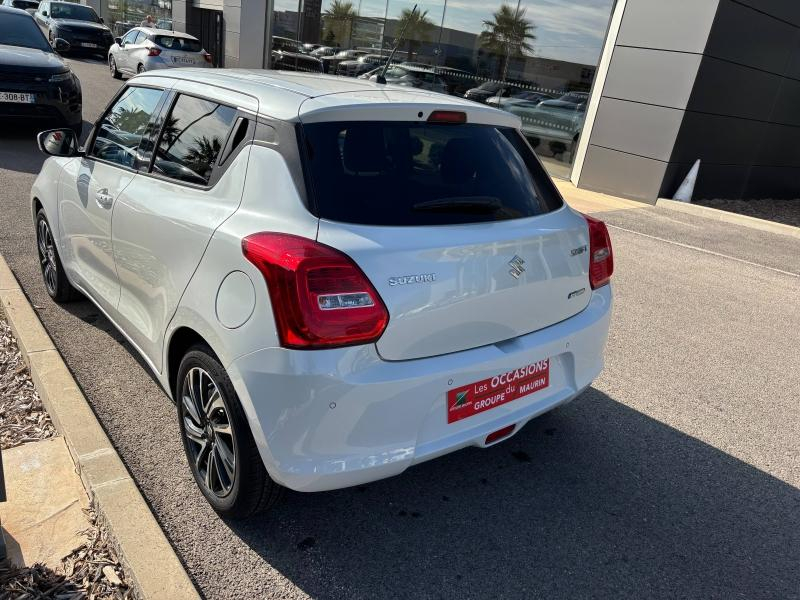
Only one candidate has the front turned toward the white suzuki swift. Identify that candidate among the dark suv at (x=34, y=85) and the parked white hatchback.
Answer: the dark suv

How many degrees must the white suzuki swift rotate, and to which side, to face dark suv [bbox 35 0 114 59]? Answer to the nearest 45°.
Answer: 0° — it already faces it

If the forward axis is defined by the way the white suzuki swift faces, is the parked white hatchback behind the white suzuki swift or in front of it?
in front

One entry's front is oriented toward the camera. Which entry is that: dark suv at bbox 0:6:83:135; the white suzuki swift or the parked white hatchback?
the dark suv

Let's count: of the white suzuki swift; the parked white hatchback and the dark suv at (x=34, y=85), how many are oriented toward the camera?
1

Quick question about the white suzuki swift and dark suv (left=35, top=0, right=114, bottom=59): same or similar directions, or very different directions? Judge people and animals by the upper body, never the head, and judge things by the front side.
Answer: very different directions

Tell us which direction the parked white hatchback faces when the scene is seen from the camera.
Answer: facing away from the viewer and to the left of the viewer

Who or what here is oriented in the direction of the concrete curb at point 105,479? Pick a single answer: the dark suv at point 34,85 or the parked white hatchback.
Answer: the dark suv

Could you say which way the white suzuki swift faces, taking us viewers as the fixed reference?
facing away from the viewer and to the left of the viewer

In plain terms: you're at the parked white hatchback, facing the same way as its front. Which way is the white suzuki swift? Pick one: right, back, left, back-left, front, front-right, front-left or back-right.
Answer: back-left

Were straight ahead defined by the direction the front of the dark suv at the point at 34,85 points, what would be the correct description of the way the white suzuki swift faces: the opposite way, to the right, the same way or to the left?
the opposite way
